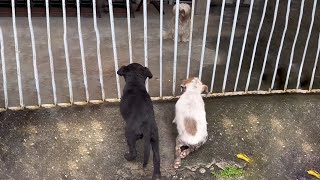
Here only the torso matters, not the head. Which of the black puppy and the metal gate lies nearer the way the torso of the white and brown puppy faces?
the metal gate

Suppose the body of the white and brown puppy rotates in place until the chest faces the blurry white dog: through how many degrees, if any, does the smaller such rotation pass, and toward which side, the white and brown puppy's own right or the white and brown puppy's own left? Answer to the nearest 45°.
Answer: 0° — it already faces it

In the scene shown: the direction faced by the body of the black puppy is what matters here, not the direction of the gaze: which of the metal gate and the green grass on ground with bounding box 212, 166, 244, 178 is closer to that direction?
the metal gate

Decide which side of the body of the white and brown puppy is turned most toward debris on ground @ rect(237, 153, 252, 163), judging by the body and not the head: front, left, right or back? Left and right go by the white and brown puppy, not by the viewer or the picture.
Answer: right

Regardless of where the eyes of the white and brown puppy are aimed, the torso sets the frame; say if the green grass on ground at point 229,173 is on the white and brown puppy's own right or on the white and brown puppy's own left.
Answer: on the white and brown puppy's own right

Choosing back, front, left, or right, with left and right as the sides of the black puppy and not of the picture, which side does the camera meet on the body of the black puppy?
back

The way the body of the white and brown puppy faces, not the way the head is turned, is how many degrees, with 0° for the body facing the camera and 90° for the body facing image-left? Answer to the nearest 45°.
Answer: approximately 180°

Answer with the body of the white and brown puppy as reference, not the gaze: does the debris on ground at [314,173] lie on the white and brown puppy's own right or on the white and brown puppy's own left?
on the white and brown puppy's own right

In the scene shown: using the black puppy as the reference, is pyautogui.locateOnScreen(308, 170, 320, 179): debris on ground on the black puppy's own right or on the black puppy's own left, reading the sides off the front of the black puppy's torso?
on the black puppy's own right

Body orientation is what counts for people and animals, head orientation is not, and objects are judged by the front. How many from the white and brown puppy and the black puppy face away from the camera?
2

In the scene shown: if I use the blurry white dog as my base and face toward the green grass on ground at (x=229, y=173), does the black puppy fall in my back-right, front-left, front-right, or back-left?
front-right

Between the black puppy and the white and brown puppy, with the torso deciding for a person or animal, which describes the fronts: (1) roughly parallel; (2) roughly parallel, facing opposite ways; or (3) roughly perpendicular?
roughly parallel

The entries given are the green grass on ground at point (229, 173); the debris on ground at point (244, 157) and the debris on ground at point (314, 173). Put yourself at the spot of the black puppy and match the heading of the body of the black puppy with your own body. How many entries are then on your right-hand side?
3
